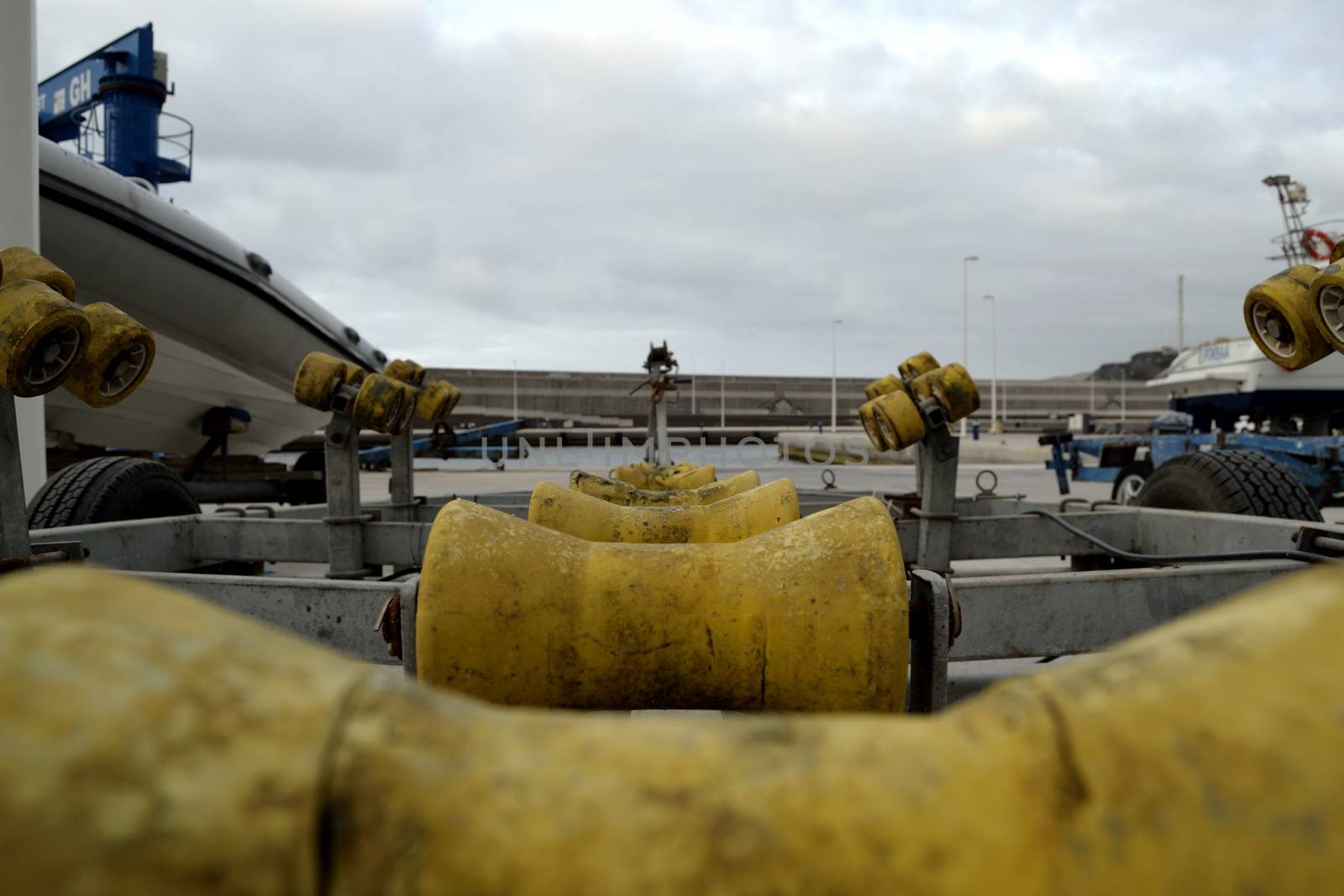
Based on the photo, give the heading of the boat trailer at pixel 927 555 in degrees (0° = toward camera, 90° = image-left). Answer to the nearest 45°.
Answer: approximately 180°

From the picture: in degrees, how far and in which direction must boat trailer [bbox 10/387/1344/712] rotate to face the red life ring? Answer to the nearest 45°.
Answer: approximately 45° to its right

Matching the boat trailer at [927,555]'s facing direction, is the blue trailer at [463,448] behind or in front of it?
in front

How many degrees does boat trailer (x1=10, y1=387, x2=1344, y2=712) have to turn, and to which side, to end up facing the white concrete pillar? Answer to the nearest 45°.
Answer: approximately 45° to its left
